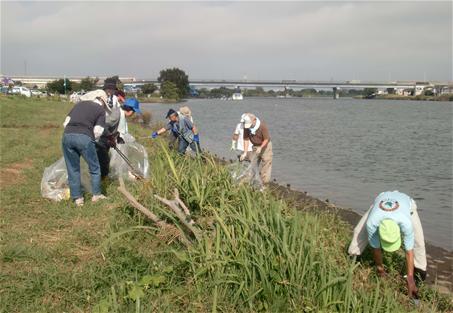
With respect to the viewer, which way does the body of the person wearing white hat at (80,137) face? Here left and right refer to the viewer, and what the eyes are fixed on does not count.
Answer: facing away from the viewer and to the right of the viewer

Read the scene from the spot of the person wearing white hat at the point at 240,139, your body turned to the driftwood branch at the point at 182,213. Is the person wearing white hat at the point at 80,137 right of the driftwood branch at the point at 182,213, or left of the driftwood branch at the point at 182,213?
right

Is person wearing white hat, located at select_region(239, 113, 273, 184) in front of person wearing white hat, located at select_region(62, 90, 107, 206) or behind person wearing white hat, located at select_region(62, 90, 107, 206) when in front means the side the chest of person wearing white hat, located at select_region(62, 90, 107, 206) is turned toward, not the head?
in front

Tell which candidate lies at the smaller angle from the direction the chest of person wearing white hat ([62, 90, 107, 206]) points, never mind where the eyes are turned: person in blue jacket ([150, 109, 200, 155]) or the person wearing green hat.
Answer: the person in blue jacket

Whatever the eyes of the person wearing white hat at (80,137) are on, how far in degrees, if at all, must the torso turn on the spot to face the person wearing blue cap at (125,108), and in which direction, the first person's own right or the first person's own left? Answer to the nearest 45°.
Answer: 0° — they already face them

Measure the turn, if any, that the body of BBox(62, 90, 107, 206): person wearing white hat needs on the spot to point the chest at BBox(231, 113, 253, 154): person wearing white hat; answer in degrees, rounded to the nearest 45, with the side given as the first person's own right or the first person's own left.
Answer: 0° — they already face them

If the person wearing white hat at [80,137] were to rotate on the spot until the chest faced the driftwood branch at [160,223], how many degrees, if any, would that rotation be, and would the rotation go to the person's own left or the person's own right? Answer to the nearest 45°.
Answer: approximately 135° to the person's own right

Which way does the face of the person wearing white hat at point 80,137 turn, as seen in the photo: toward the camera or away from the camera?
away from the camera
